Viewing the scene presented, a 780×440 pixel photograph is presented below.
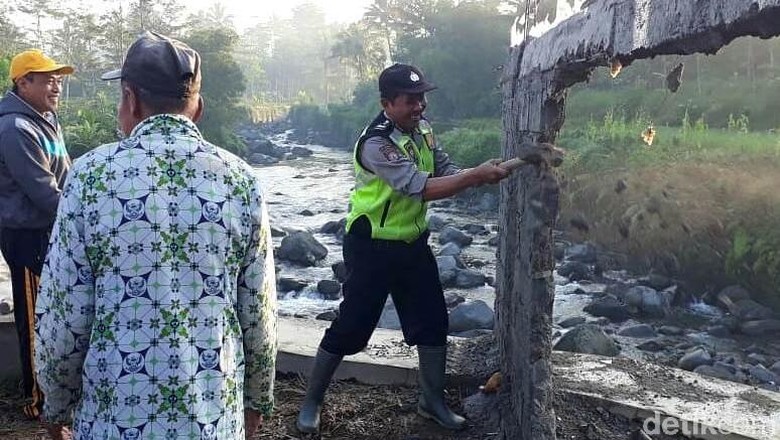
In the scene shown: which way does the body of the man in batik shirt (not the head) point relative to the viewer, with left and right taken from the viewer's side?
facing away from the viewer

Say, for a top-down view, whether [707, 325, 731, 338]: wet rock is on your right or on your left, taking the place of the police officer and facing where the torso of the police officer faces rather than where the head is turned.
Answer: on your left

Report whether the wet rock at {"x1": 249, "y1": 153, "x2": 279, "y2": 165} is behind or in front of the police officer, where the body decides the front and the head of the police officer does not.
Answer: behind

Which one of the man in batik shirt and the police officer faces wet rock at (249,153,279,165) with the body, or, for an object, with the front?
the man in batik shirt

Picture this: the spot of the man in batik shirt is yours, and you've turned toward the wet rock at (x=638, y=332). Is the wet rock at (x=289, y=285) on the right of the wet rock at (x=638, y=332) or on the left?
left

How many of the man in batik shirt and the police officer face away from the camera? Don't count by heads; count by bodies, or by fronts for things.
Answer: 1

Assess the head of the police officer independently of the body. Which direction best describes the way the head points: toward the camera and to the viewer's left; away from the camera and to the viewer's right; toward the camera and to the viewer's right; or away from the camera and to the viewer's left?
toward the camera and to the viewer's right

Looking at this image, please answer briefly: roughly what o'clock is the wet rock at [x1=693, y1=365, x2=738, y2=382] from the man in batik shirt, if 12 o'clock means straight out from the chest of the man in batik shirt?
The wet rock is roughly at 2 o'clock from the man in batik shirt.

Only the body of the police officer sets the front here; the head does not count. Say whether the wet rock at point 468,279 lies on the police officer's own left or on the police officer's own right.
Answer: on the police officer's own left

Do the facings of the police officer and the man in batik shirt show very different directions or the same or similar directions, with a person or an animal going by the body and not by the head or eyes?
very different directions

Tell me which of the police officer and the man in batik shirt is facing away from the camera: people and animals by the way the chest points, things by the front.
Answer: the man in batik shirt
